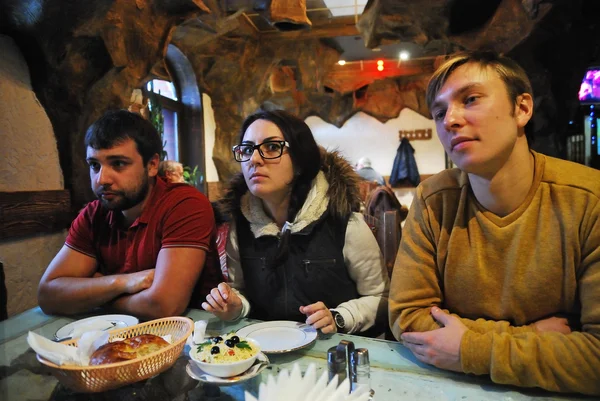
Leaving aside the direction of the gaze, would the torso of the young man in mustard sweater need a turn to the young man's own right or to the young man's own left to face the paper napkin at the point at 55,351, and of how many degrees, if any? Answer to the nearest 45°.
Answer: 0° — they already face it

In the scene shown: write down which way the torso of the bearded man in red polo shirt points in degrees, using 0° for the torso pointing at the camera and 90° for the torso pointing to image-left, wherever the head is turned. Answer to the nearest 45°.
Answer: approximately 45°

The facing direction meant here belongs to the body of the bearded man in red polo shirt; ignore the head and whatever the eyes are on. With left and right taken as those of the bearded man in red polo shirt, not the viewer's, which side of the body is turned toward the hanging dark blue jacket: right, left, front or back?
back

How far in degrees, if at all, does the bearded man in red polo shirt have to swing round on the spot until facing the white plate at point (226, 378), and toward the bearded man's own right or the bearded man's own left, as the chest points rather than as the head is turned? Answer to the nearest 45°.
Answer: approximately 45° to the bearded man's own left

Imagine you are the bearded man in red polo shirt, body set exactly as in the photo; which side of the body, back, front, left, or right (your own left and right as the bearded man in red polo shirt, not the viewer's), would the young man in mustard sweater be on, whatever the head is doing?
left
